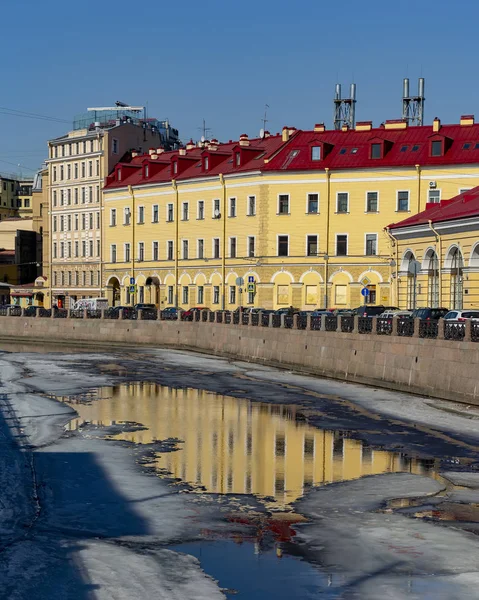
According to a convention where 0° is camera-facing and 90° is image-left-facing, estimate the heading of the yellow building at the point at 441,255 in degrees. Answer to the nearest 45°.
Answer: approximately 45°

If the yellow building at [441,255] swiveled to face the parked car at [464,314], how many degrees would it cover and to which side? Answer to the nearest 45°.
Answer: approximately 45° to its left
